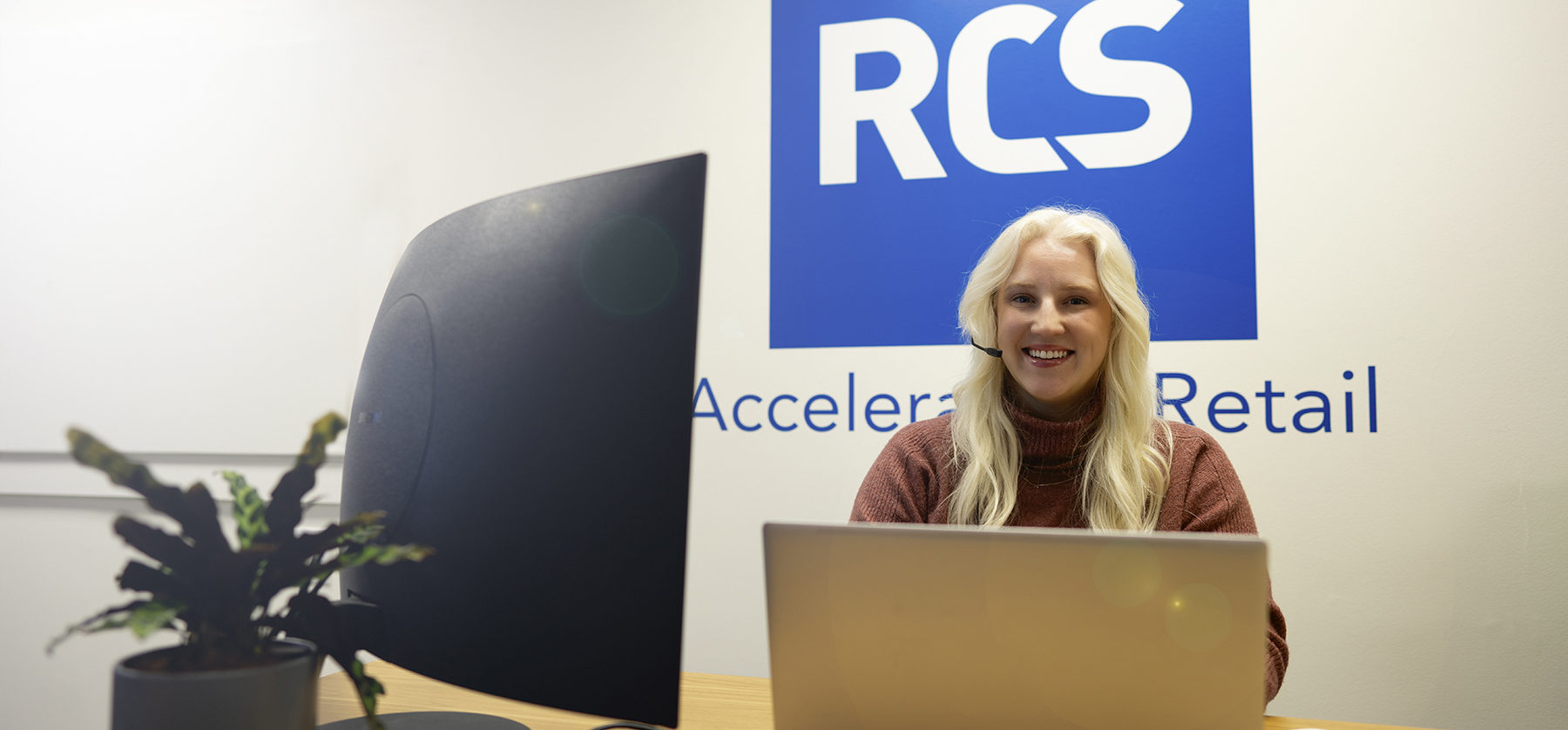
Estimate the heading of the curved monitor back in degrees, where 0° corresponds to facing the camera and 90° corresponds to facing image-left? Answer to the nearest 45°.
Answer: approximately 225°

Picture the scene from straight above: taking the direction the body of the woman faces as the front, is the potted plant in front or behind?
in front

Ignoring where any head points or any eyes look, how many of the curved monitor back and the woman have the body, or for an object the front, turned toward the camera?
1

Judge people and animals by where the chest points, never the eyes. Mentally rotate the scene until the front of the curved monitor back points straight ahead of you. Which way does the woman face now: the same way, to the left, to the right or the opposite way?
the opposite way

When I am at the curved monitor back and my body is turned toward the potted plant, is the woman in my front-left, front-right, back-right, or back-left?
back-right

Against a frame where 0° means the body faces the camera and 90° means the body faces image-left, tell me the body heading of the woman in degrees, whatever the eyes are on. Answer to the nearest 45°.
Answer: approximately 0°

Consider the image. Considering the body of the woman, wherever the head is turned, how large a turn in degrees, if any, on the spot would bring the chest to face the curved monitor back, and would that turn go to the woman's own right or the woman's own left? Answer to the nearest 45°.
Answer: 0° — they already face it

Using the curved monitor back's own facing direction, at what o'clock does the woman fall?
The woman is roughly at 12 o'clock from the curved monitor back.
